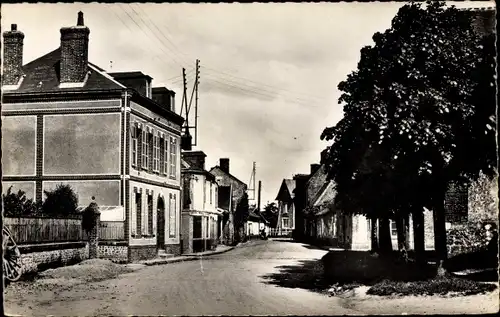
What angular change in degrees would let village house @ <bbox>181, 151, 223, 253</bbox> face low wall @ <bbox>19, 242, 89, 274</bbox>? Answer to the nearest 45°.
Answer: approximately 45° to its right

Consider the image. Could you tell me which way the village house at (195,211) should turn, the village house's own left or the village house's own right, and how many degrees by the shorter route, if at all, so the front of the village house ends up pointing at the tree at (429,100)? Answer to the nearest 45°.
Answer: approximately 45° to the village house's own right

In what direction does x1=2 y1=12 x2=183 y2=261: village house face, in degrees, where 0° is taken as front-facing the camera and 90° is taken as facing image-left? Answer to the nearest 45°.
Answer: approximately 270°

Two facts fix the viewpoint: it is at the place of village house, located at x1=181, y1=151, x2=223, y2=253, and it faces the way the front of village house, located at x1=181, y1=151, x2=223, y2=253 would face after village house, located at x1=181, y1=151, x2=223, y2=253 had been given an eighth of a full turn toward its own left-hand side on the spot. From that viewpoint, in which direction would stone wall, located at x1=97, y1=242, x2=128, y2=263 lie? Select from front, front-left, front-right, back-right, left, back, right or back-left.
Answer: right

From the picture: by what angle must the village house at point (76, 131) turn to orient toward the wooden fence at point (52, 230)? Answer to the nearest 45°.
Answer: approximately 90° to its right

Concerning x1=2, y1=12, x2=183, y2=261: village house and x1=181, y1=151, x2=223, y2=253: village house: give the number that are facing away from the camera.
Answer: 0

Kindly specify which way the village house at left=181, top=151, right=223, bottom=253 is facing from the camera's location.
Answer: facing the viewer and to the right of the viewer

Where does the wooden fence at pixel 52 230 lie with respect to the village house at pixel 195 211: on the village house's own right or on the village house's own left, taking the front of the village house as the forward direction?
on the village house's own right
